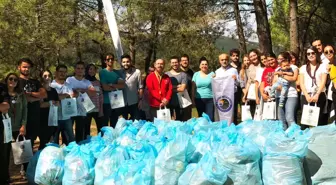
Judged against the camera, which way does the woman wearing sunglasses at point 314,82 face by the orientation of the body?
toward the camera

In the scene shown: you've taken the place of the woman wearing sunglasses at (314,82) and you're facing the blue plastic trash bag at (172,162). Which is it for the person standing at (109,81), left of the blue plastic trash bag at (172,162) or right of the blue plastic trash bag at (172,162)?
right

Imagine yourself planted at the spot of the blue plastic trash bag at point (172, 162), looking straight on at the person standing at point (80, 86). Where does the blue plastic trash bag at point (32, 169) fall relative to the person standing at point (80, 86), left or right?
left

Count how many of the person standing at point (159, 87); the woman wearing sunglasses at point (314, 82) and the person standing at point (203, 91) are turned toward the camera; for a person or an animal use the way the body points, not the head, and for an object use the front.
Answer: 3

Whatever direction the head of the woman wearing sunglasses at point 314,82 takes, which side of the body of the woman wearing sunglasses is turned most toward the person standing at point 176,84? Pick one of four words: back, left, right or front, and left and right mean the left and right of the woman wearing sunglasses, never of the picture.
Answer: right

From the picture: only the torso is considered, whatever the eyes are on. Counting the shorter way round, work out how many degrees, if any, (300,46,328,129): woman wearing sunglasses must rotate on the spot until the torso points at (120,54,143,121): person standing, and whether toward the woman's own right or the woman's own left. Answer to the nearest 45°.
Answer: approximately 90° to the woman's own right

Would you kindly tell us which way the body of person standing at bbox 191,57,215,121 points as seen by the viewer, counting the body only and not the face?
toward the camera

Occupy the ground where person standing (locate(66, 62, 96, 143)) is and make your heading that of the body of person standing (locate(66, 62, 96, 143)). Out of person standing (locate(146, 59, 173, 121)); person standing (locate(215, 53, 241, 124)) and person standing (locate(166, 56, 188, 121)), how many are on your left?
3

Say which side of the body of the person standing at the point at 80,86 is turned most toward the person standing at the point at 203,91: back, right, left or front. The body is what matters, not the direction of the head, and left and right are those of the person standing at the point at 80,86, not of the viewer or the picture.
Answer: left

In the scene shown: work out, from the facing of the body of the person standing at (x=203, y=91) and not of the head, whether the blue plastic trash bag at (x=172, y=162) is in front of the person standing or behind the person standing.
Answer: in front

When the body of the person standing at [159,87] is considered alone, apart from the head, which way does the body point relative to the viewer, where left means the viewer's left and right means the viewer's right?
facing the viewer
